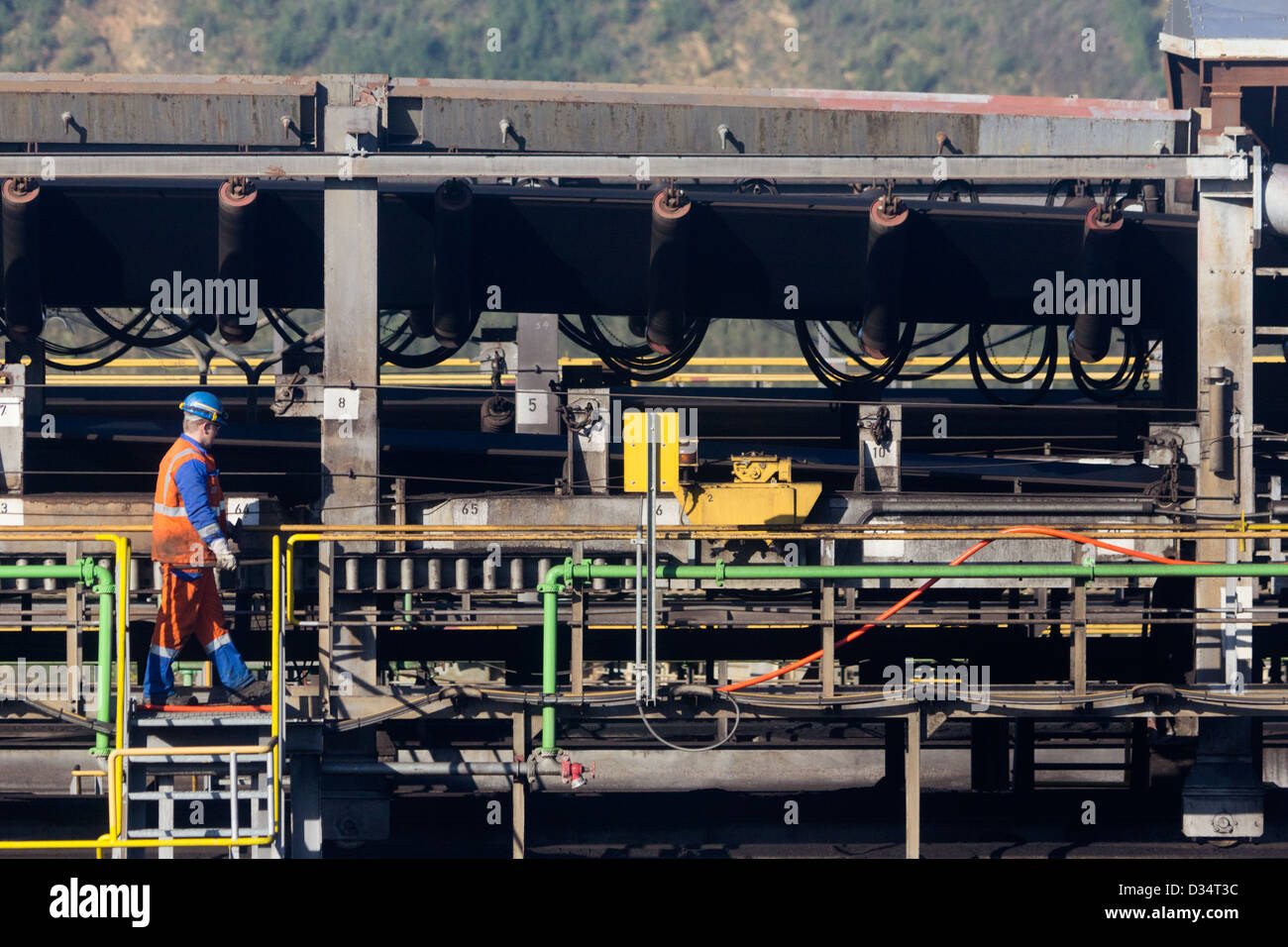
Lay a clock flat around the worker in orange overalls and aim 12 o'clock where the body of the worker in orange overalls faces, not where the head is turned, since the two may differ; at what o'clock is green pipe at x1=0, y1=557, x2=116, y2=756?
The green pipe is roughly at 5 o'clock from the worker in orange overalls.

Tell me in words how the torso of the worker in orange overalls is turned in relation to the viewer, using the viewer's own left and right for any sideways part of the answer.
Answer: facing to the right of the viewer

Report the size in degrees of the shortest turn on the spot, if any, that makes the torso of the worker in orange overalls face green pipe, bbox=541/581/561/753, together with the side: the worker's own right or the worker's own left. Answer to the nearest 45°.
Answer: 0° — they already face it

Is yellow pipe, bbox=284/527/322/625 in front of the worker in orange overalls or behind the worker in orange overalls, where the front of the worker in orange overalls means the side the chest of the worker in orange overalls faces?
in front

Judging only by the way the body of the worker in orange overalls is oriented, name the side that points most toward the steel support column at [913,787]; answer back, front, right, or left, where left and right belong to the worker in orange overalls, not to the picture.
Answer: front

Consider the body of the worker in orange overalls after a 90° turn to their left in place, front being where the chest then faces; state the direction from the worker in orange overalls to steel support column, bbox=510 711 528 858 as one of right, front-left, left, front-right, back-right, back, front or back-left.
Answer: right

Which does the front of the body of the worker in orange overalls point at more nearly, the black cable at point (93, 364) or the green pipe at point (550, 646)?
the green pipe

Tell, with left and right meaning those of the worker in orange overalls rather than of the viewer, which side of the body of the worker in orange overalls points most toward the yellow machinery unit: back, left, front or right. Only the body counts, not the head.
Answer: front

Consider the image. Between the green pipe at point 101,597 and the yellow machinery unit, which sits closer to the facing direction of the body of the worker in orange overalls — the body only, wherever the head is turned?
the yellow machinery unit

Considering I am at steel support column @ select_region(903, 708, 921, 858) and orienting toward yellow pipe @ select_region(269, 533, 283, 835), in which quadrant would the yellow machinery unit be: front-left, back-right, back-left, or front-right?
front-right

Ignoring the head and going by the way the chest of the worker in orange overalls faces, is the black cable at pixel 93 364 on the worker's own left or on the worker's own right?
on the worker's own left

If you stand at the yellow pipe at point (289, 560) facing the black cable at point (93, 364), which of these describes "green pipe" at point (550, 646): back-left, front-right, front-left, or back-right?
back-right
